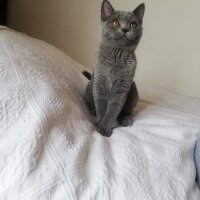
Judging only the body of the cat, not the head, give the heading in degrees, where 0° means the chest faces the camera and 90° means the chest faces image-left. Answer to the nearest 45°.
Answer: approximately 0°
